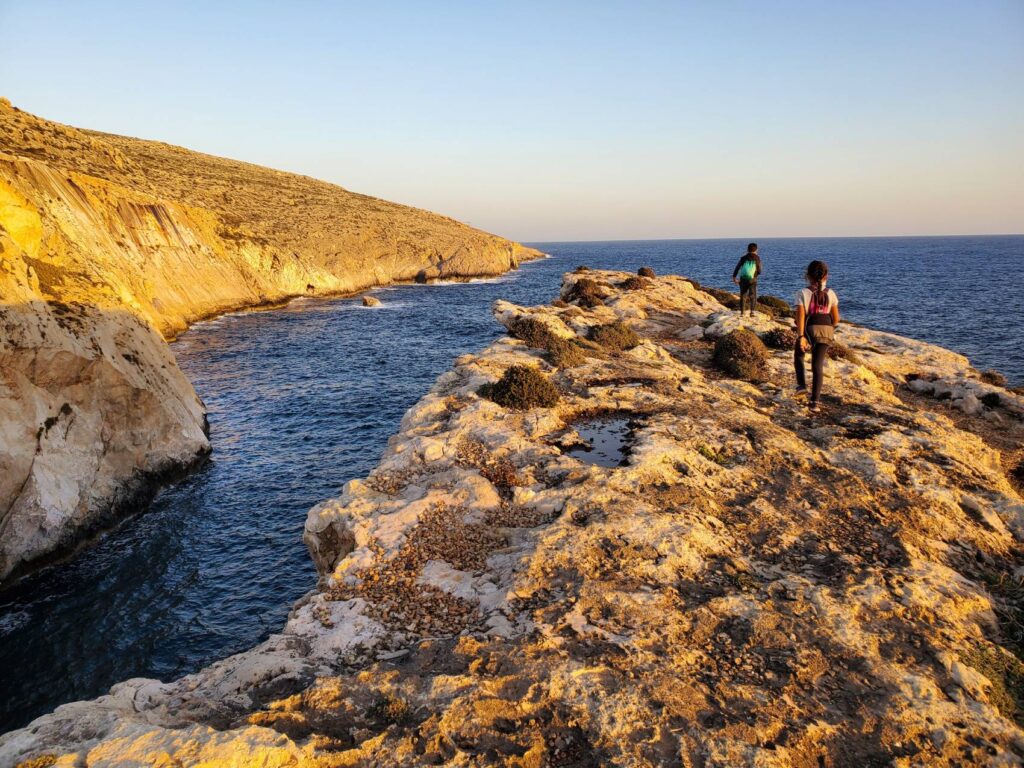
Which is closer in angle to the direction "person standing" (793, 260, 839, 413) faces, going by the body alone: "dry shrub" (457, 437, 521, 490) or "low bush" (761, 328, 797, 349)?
the low bush

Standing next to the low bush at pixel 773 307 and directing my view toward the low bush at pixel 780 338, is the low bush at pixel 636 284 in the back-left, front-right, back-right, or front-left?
back-right

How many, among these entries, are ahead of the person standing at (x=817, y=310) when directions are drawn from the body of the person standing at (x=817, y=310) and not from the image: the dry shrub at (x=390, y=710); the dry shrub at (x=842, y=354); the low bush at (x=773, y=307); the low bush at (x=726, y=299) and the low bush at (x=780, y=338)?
4

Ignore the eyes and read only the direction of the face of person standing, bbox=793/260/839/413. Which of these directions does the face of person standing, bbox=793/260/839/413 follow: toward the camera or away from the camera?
away from the camera

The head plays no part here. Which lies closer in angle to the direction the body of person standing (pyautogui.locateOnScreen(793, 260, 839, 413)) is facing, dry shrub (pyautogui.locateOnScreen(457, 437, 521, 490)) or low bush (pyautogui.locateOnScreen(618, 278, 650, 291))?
the low bush

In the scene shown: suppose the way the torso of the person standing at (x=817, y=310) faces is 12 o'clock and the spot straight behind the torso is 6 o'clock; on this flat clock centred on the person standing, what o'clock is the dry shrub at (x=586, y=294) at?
The dry shrub is roughly at 11 o'clock from the person standing.

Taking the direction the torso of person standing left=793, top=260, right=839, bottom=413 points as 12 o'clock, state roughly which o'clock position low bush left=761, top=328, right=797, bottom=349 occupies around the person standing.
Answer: The low bush is roughly at 12 o'clock from the person standing.

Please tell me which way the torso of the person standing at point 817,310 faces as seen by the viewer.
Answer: away from the camera

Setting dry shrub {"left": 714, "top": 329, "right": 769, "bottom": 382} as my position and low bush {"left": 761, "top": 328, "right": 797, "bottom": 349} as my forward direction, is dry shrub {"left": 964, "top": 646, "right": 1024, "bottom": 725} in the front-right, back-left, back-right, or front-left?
back-right

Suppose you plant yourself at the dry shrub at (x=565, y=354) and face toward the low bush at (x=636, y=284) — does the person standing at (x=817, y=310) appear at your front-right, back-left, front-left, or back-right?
back-right

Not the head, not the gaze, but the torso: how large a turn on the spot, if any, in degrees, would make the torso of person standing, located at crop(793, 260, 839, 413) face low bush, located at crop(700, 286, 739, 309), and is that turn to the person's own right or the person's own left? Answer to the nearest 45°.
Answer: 0° — they already face it

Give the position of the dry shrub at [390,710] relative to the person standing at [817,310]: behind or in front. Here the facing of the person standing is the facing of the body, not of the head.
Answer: behind

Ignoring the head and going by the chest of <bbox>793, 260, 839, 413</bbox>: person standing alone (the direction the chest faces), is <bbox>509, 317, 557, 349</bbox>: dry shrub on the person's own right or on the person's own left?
on the person's own left
